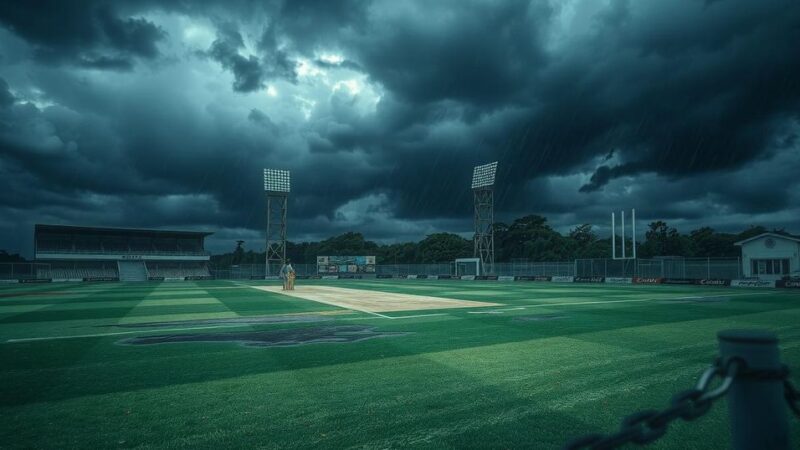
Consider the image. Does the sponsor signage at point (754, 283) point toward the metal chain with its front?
yes

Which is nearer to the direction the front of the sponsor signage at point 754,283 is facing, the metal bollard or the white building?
the metal bollard

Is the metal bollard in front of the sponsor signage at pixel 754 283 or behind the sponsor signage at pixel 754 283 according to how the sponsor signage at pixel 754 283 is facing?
in front

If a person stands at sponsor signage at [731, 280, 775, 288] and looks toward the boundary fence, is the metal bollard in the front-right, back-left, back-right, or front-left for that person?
back-left

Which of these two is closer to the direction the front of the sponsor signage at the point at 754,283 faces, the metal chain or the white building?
the metal chain

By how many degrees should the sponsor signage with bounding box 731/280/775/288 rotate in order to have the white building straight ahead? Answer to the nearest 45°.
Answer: approximately 180°

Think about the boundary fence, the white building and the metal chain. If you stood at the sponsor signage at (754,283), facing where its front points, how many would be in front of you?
1

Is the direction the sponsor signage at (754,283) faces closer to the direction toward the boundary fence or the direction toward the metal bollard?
the metal bollard

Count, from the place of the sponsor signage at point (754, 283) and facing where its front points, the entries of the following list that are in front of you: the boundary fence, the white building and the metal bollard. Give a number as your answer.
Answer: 1

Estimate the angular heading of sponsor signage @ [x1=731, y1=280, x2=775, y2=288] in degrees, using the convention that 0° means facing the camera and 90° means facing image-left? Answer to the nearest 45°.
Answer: approximately 0°
